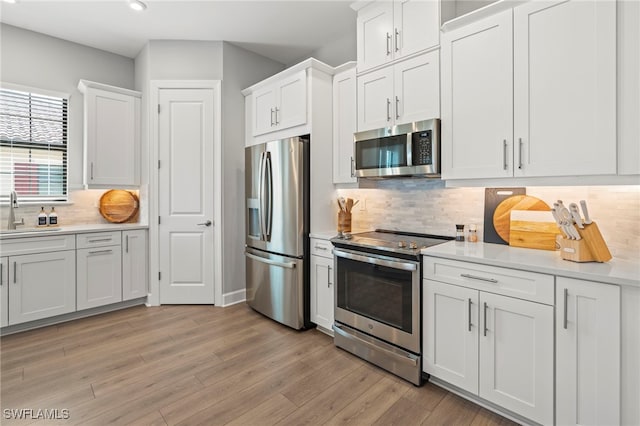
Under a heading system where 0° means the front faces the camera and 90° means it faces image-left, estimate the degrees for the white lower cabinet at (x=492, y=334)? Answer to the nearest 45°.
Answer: approximately 45°

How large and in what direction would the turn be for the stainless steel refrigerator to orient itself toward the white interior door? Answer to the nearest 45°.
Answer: approximately 90° to its right

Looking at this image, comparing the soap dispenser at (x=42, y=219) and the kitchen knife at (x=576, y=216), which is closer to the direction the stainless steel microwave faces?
the soap dispenser

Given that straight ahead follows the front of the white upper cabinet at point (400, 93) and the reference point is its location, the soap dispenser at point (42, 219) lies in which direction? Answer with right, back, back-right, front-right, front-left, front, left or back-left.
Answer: front-right

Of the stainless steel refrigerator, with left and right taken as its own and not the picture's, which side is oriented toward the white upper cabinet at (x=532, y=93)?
left

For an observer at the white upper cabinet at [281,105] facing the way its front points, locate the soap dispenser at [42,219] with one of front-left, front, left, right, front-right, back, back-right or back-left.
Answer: front-right

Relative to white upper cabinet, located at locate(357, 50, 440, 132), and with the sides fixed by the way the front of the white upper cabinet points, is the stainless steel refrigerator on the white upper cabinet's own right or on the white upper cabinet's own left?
on the white upper cabinet's own right

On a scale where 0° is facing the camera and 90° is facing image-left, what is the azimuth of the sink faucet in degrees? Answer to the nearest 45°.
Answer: approximately 315°

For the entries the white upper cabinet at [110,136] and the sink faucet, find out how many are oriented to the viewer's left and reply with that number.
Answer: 0

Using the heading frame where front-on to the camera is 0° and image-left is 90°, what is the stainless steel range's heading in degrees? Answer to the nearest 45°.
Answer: approximately 45°

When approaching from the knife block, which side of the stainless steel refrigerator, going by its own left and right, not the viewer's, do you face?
left
